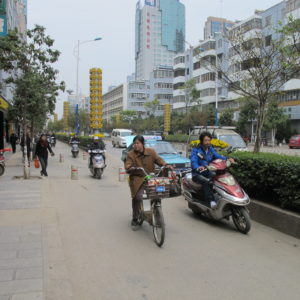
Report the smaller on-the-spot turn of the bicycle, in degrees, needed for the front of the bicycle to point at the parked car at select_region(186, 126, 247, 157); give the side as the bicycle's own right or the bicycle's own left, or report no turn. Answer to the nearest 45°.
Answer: approximately 135° to the bicycle's own left

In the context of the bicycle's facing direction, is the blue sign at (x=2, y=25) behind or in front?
behind

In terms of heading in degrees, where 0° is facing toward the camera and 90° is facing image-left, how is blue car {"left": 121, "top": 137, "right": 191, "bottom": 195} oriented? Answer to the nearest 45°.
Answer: approximately 315°

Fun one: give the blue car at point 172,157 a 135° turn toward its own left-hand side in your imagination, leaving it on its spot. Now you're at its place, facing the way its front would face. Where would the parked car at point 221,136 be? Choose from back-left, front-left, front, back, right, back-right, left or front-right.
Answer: front-right

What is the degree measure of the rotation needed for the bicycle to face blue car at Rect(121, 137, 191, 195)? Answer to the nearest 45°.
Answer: approximately 135° to its left

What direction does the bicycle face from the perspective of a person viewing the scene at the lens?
facing the viewer and to the right of the viewer
